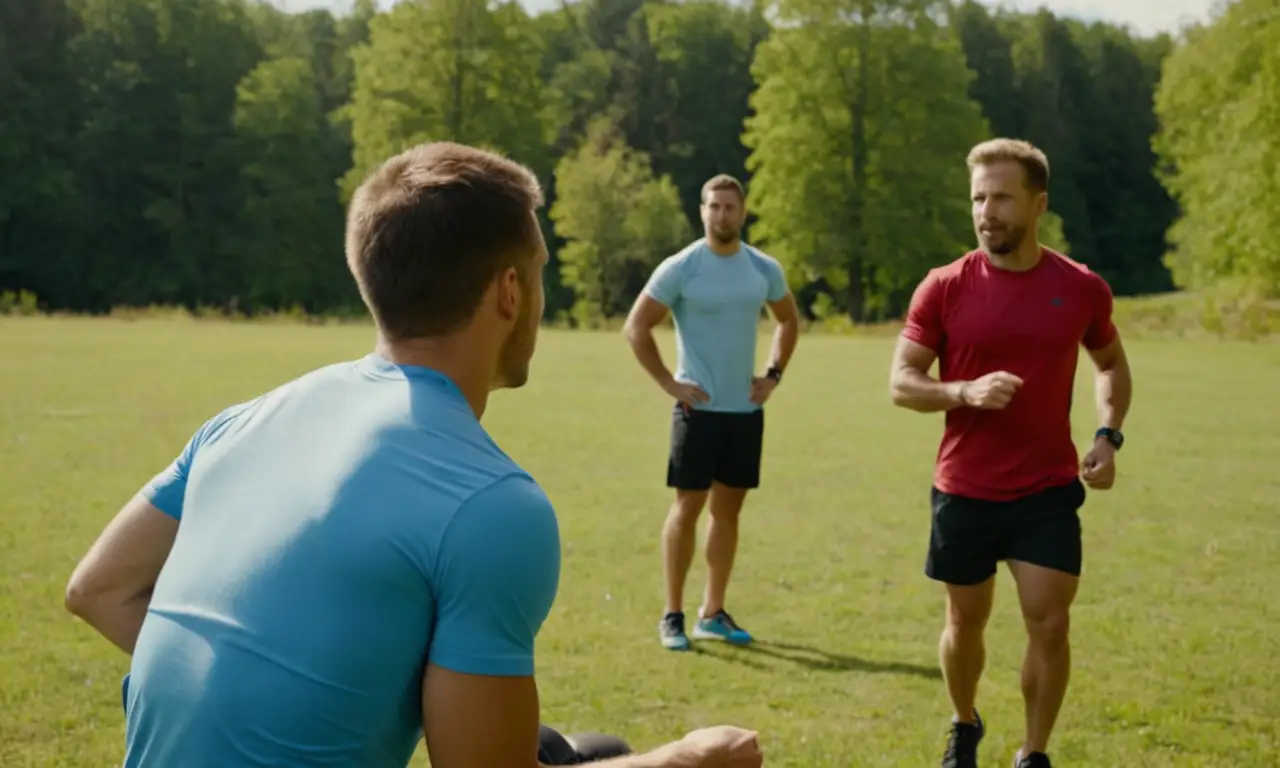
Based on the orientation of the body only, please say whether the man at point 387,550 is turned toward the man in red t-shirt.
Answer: yes

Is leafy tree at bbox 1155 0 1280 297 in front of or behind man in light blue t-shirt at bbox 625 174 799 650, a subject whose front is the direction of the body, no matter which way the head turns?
behind

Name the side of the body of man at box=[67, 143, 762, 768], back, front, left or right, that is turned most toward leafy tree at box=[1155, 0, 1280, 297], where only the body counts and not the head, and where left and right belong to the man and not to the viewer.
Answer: front

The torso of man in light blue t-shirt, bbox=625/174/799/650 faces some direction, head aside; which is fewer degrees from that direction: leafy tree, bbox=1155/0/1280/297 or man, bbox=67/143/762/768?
the man

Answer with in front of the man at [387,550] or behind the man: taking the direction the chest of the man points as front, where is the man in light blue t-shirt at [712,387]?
in front

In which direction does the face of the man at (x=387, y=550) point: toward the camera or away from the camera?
away from the camera

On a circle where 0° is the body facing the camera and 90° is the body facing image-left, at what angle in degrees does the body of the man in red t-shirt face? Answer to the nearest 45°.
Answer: approximately 0°

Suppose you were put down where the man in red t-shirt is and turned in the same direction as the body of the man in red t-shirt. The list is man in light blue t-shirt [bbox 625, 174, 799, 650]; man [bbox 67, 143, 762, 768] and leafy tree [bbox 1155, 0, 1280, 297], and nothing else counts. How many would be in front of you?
1

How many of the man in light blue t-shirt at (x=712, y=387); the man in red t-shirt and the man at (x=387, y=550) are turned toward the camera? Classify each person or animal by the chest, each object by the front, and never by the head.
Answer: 2

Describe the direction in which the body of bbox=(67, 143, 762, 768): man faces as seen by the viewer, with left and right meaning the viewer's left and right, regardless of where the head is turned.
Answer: facing away from the viewer and to the right of the viewer

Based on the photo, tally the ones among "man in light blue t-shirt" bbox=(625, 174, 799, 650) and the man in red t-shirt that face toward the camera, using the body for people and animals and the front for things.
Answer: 2

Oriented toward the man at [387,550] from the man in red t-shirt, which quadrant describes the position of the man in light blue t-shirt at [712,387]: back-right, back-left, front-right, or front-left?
back-right
